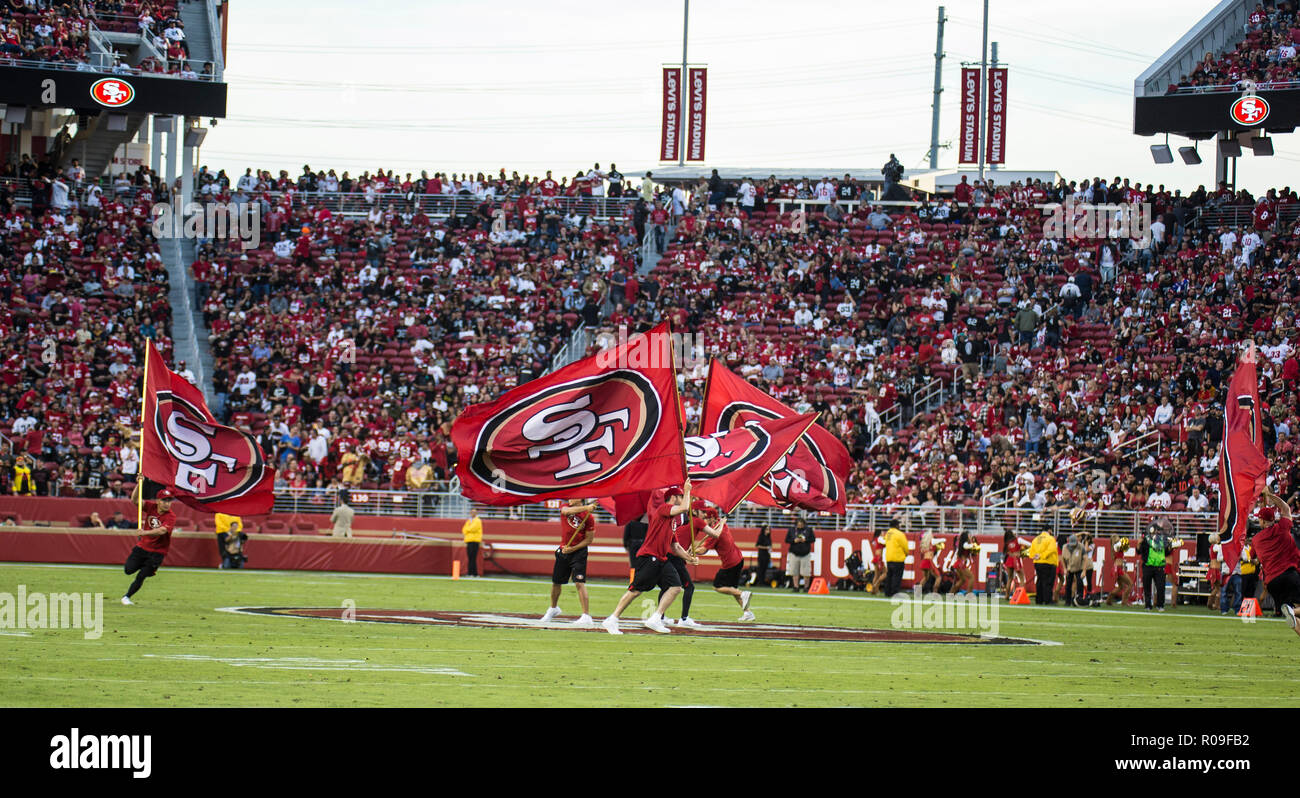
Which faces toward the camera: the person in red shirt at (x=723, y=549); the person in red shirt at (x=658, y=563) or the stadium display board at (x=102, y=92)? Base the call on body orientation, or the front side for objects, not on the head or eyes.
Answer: the stadium display board

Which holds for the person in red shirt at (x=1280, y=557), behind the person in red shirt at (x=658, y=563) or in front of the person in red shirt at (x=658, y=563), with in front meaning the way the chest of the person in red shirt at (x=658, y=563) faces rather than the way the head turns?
in front

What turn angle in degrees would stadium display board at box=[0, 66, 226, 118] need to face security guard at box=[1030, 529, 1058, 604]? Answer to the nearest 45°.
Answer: approximately 45° to its left

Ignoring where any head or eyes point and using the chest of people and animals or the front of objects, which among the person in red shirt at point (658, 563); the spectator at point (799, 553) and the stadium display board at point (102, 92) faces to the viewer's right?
the person in red shirt

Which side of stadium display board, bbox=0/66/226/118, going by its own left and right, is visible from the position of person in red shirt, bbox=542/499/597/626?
front

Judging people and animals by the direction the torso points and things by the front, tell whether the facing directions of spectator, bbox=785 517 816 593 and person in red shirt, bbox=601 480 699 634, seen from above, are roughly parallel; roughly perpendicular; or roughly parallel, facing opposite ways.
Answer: roughly perpendicular

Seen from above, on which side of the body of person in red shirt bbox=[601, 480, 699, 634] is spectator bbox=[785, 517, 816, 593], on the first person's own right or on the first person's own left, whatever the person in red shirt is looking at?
on the first person's own left

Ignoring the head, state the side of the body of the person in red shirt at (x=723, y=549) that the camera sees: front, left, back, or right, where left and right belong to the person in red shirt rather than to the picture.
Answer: left

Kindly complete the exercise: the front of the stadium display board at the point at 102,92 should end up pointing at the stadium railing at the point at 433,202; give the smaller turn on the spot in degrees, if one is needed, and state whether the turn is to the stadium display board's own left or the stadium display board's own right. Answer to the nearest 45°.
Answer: approximately 90° to the stadium display board's own left
